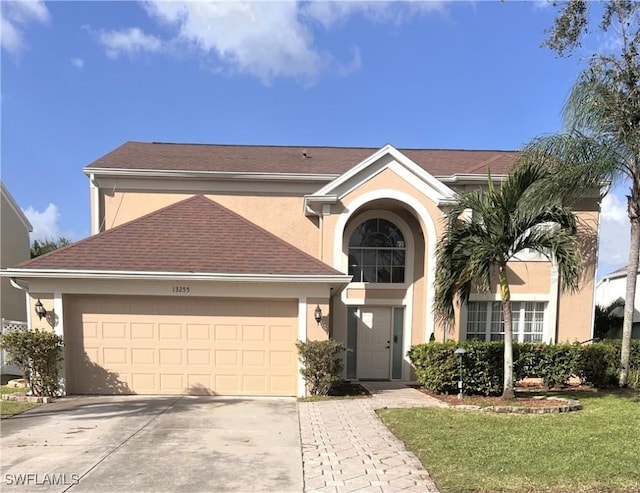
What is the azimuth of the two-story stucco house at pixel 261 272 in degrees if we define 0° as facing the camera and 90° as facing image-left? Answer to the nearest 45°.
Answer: approximately 0°

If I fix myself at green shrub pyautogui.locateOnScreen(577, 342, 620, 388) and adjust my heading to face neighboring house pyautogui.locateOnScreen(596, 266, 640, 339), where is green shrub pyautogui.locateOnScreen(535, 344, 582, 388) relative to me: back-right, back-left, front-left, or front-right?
back-left

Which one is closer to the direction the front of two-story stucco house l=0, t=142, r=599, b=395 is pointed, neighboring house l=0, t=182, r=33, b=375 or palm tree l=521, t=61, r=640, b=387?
the palm tree

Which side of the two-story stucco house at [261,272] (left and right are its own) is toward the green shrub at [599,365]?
left
